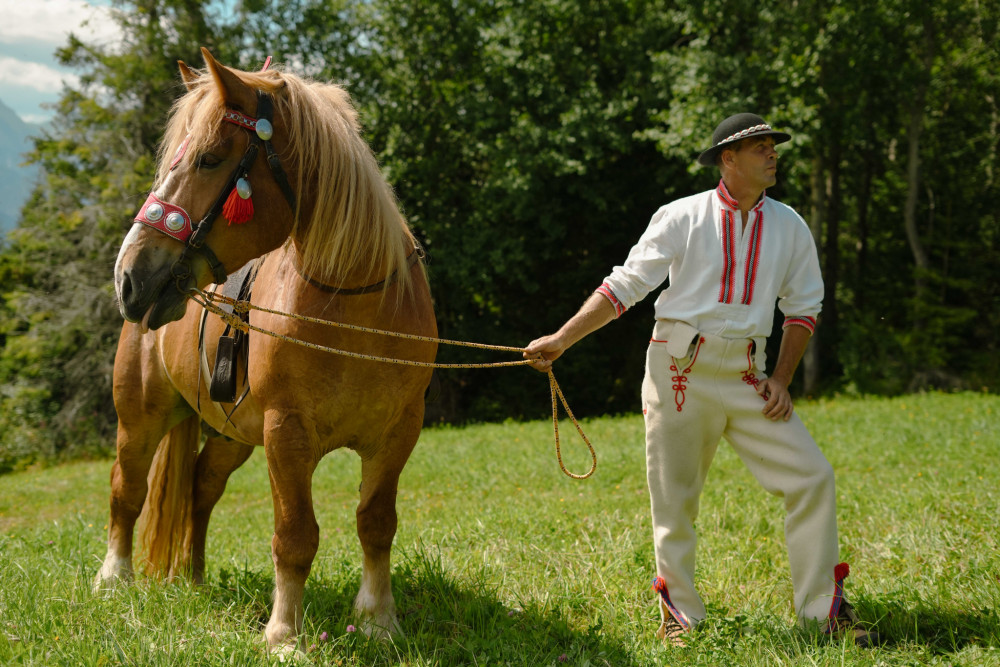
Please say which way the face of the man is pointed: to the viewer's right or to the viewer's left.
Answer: to the viewer's right

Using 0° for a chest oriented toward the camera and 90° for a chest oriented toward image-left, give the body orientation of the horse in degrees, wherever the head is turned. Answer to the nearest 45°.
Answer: approximately 315°

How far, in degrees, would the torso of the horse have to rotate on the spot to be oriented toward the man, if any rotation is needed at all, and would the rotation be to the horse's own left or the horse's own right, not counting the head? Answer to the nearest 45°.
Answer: approximately 45° to the horse's own left
